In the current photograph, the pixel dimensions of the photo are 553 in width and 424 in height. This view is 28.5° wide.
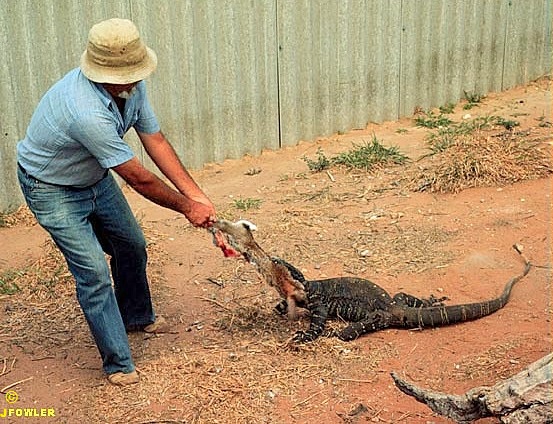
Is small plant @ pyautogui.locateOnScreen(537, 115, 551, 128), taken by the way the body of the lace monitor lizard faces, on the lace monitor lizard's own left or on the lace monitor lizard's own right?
on the lace monitor lizard's own right

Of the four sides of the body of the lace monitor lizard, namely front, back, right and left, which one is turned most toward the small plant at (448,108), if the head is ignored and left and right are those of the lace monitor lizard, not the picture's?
right

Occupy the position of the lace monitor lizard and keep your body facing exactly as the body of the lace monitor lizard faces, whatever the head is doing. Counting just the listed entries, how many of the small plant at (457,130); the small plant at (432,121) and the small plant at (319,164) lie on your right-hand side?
3

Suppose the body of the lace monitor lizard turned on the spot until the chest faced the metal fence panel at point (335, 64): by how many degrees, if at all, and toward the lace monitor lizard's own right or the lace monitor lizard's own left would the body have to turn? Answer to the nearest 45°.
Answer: approximately 90° to the lace monitor lizard's own right

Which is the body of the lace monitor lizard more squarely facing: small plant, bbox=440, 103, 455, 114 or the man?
the man

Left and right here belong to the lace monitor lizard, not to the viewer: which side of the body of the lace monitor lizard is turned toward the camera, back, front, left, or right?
left

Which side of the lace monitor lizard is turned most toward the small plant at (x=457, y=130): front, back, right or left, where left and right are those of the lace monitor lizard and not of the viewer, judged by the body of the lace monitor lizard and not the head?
right

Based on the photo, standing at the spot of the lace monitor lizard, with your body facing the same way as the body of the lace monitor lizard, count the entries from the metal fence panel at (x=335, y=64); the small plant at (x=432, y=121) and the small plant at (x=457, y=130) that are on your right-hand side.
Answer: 3

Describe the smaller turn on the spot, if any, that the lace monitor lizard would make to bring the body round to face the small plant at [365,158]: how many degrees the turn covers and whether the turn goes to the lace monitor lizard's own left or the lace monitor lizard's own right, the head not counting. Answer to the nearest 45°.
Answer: approximately 90° to the lace monitor lizard's own right
